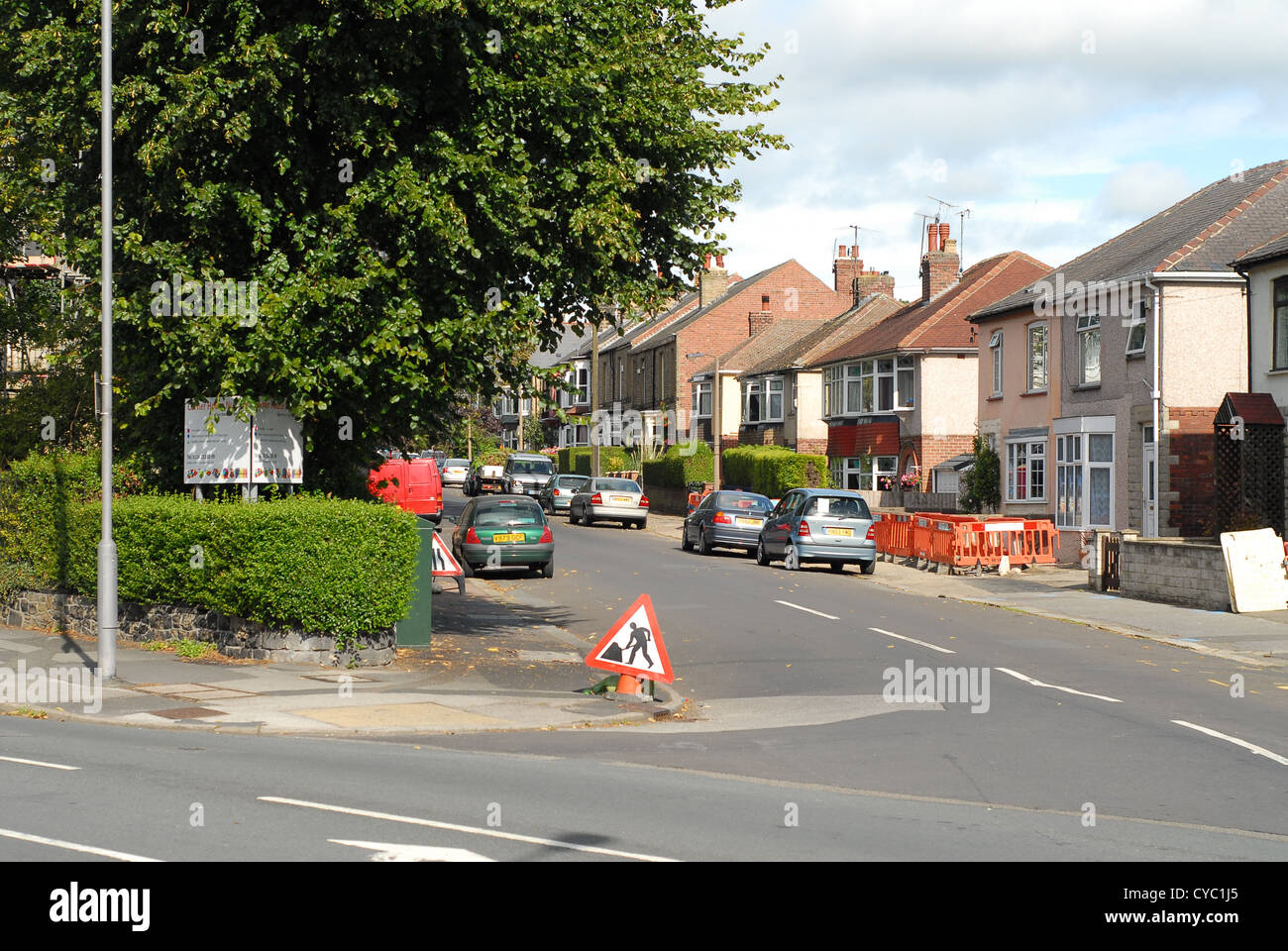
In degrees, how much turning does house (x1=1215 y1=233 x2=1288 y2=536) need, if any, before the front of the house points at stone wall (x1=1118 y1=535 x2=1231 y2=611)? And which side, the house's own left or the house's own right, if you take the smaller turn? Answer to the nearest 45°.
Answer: approximately 45° to the house's own left

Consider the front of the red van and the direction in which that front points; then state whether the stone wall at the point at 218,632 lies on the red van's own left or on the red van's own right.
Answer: on the red van's own left

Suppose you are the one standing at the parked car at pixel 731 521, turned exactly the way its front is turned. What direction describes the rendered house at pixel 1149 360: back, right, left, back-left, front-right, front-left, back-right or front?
back-right

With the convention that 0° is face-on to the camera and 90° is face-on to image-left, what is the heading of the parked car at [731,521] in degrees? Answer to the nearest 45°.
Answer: approximately 135°

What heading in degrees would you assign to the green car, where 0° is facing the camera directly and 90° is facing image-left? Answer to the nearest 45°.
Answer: approximately 180°

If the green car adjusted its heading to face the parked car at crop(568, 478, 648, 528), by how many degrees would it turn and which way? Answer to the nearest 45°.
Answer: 0° — it already faces it

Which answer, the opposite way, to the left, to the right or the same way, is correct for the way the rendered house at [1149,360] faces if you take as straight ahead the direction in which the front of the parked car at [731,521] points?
to the left
